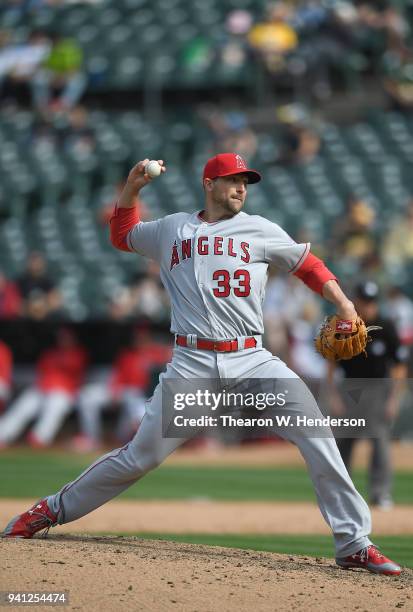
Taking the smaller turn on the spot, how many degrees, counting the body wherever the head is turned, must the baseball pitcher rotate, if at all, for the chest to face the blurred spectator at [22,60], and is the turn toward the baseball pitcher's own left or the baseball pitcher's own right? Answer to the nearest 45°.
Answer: approximately 180°

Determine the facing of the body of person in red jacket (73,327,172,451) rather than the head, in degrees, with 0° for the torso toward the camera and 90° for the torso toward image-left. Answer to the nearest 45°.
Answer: approximately 45°

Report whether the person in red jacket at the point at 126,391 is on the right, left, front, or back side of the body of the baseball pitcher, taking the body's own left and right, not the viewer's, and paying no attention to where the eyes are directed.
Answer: back

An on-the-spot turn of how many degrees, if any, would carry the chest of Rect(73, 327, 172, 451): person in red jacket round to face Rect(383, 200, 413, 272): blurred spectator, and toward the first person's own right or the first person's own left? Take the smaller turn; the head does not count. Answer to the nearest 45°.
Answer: approximately 135° to the first person's own left

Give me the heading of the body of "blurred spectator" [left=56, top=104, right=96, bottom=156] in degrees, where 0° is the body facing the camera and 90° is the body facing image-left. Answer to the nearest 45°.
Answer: approximately 0°

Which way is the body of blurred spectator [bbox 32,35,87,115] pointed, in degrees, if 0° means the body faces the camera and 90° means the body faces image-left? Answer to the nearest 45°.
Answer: approximately 0°
